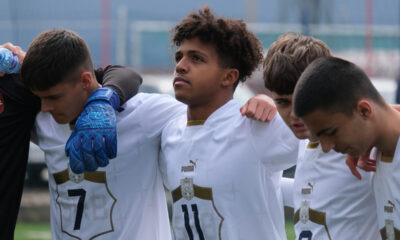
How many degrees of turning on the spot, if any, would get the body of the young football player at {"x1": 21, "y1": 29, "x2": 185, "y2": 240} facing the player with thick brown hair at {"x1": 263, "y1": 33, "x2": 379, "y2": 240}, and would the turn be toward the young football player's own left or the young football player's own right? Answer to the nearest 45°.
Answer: approximately 90° to the young football player's own left

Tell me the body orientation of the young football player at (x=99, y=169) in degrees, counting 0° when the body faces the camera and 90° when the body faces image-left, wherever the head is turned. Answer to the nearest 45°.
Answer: approximately 45°

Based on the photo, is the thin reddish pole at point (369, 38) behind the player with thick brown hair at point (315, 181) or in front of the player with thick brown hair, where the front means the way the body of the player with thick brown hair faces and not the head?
behind

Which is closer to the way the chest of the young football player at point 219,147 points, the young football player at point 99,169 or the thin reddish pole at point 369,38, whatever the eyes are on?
the young football player

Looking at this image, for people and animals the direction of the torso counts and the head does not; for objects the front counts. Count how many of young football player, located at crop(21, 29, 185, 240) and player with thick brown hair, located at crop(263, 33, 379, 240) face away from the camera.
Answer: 0

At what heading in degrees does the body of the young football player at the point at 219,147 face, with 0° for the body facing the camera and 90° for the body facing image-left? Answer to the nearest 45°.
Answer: approximately 45°

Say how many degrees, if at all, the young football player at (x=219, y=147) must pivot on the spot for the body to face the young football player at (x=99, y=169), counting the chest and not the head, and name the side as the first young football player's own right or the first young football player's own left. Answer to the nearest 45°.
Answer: approximately 45° to the first young football player's own right

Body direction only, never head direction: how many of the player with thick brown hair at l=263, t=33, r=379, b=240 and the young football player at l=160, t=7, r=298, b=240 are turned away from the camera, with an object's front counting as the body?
0

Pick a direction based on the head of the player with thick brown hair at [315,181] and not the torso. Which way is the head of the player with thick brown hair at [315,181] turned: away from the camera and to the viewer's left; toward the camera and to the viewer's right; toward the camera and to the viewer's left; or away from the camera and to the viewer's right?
toward the camera and to the viewer's left

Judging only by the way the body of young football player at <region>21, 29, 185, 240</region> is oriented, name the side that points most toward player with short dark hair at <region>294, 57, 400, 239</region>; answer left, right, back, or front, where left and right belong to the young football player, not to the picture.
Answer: left

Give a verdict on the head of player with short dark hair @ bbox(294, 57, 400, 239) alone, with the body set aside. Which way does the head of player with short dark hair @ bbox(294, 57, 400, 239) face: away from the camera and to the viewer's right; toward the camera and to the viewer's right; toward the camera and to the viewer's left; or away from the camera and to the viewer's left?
toward the camera and to the viewer's left

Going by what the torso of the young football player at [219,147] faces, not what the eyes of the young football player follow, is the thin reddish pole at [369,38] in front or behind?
behind
